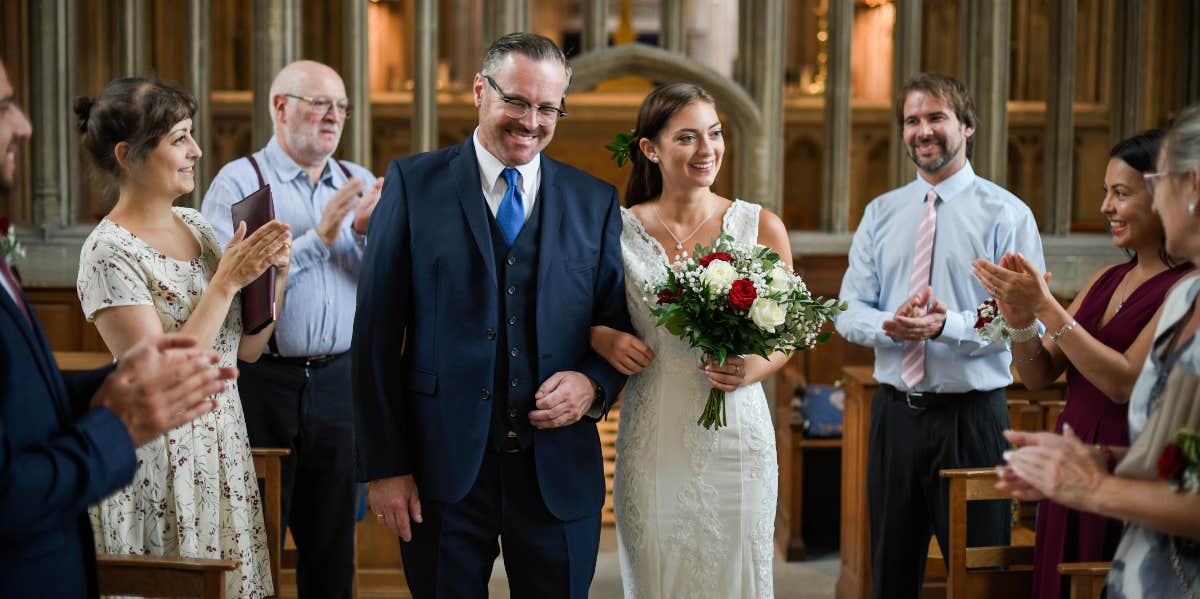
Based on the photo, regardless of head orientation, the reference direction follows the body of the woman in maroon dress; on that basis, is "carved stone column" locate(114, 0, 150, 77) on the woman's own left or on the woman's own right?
on the woman's own right

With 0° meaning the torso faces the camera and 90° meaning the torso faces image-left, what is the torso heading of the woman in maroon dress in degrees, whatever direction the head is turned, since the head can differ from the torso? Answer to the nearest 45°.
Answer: approximately 45°

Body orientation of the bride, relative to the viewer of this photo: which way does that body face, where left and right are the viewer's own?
facing the viewer

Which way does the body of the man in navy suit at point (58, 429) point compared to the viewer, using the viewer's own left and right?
facing to the right of the viewer

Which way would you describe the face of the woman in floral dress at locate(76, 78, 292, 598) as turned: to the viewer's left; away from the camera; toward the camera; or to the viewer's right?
to the viewer's right

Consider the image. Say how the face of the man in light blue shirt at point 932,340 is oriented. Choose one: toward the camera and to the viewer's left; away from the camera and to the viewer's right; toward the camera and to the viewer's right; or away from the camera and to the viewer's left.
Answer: toward the camera and to the viewer's left

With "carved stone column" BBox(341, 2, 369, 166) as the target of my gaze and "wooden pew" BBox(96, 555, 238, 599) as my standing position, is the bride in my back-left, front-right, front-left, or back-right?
front-right

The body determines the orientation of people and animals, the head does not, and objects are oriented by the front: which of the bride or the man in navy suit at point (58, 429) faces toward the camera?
the bride

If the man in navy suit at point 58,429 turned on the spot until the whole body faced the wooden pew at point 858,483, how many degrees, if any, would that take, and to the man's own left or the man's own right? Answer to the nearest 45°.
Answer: approximately 45° to the man's own left

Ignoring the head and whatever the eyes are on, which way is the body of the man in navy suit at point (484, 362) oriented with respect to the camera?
toward the camera

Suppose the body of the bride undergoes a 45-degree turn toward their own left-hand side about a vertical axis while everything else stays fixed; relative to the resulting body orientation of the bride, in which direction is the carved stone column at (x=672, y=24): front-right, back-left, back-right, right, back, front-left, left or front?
back-left

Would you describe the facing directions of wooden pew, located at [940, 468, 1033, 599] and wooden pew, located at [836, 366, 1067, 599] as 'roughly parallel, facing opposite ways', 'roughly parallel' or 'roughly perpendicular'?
roughly parallel

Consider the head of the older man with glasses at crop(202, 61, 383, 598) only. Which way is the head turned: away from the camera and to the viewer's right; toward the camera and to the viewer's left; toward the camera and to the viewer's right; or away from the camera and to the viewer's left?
toward the camera and to the viewer's right

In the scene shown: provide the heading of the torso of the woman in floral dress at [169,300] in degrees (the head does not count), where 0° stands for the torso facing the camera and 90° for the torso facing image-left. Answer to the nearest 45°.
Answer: approximately 315°
